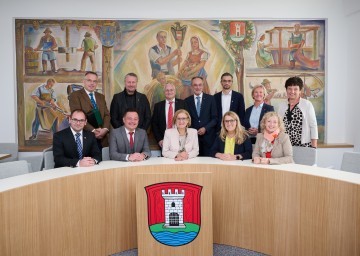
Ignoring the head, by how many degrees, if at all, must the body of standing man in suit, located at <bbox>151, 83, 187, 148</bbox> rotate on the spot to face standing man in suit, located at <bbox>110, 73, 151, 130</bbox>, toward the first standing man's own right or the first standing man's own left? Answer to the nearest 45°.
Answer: approximately 90° to the first standing man's own right

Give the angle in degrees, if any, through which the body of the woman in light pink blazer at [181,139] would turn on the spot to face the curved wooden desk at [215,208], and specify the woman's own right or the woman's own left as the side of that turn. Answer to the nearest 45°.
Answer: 0° — they already face it

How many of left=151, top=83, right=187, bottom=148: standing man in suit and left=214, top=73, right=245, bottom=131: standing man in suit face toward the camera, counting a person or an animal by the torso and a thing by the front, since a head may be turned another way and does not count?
2

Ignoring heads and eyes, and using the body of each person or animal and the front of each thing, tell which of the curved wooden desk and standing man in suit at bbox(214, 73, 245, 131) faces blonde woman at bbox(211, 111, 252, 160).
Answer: the standing man in suit

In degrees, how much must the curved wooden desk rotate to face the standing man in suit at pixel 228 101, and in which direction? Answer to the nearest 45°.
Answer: approximately 180°

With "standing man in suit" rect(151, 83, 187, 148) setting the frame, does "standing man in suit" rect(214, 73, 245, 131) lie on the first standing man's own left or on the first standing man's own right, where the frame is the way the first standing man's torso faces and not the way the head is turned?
on the first standing man's own left

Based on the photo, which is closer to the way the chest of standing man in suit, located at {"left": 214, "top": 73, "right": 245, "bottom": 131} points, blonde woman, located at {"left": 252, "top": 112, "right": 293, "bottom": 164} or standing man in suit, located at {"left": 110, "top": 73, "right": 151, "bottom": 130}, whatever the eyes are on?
the blonde woman
